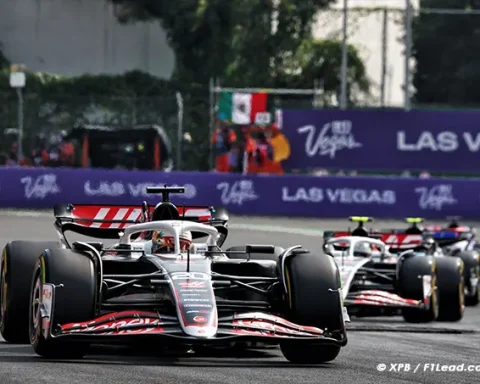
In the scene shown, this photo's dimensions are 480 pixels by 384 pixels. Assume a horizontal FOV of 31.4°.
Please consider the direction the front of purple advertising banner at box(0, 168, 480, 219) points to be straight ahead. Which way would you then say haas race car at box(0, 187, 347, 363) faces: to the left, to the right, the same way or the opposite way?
the same way

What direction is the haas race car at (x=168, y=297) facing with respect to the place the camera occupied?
facing the viewer

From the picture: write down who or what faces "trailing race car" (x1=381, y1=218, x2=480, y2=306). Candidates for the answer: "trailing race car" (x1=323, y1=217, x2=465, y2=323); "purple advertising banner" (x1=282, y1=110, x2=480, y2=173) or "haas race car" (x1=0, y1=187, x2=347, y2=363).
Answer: the purple advertising banner

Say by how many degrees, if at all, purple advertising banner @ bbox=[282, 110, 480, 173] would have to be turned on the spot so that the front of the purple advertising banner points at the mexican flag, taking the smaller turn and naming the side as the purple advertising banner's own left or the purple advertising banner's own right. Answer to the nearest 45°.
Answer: approximately 90° to the purple advertising banner's own right

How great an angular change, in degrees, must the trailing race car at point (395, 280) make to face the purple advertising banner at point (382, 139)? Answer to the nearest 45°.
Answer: approximately 180°

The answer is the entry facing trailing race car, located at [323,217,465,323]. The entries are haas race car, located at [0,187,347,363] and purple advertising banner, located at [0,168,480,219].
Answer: the purple advertising banner

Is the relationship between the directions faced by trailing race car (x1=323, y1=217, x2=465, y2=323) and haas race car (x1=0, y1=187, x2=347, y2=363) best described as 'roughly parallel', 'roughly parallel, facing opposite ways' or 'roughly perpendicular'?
roughly parallel

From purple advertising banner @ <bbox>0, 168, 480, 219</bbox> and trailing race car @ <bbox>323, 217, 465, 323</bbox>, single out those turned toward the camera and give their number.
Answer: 2

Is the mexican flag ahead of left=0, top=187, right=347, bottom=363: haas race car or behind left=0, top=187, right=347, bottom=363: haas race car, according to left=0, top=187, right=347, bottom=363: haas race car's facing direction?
behind

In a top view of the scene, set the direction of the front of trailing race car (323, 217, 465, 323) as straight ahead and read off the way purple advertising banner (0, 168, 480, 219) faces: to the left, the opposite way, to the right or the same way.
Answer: the same way

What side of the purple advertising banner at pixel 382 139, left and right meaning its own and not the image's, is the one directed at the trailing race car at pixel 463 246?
front

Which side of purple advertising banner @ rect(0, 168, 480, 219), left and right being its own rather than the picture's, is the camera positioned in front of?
front

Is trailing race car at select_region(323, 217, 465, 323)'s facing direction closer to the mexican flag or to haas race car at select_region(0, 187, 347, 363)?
the haas race car
